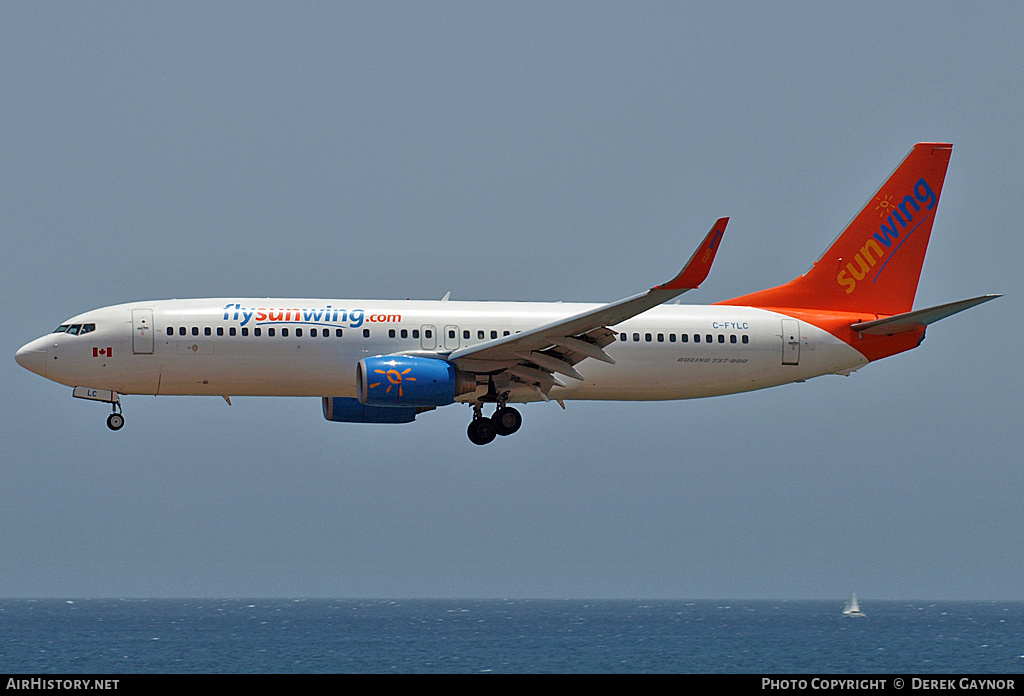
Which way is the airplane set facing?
to the viewer's left
